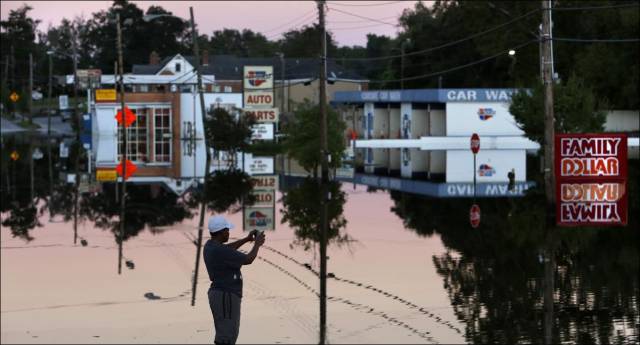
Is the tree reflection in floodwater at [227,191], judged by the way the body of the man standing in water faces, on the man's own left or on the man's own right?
on the man's own left
